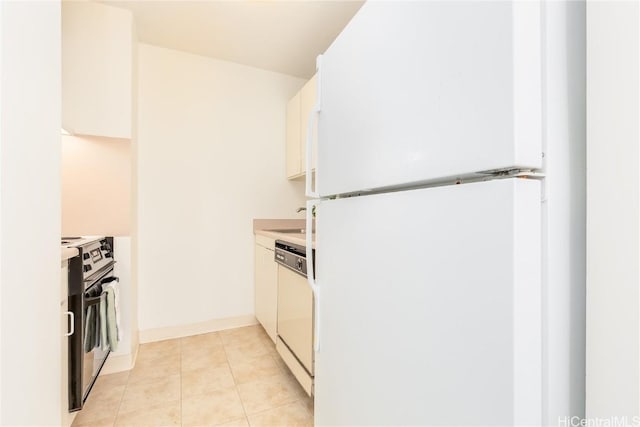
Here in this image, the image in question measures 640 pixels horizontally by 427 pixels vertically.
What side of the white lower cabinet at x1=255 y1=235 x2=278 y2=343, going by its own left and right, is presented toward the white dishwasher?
left

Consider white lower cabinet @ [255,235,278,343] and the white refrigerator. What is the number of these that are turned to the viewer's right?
0

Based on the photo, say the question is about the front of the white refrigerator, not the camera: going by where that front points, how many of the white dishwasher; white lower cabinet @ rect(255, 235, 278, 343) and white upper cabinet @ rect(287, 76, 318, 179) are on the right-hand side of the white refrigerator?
3

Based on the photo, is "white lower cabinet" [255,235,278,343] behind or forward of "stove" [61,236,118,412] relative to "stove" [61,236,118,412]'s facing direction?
forward

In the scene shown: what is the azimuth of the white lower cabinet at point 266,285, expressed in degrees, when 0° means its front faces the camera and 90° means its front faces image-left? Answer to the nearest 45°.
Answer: approximately 90°

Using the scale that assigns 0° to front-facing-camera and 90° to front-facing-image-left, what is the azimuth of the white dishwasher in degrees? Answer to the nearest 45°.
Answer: approximately 45°

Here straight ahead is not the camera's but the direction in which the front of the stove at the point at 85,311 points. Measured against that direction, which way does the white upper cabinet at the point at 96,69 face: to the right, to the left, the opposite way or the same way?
the same way

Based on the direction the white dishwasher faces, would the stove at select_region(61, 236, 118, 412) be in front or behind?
in front

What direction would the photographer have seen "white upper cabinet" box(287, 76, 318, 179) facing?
facing to the left of the viewer

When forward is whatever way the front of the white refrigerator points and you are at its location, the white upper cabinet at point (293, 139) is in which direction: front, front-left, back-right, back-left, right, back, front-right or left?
right

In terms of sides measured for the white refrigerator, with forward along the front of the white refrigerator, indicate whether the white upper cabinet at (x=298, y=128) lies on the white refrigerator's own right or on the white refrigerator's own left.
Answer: on the white refrigerator's own right

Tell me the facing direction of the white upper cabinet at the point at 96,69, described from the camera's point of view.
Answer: facing to the right of the viewer

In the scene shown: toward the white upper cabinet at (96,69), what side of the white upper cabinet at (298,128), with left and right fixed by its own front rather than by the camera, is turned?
front

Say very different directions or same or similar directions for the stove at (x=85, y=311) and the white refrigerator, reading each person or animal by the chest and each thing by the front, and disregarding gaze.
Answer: very different directions
